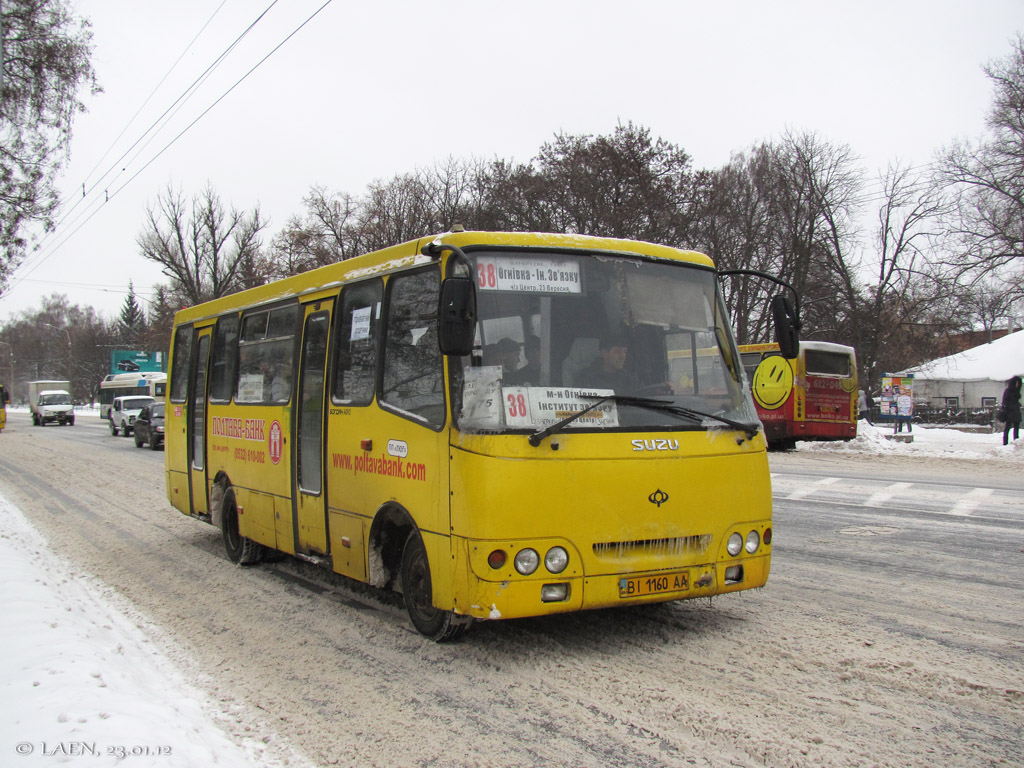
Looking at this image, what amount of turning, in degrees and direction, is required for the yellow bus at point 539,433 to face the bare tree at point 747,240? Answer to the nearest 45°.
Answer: approximately 135° to its left

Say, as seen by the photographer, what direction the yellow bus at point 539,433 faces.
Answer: facing the viewer and to the right of the viewer

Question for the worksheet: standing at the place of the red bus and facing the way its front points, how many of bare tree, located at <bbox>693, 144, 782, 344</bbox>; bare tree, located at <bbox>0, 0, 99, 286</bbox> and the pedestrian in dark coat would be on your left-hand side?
1

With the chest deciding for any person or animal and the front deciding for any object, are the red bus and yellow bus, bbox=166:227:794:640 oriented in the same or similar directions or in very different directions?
very different directions

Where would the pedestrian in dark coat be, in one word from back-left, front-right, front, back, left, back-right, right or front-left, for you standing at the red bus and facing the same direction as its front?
back-right

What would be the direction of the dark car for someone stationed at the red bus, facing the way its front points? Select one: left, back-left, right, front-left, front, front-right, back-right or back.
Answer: front-left
